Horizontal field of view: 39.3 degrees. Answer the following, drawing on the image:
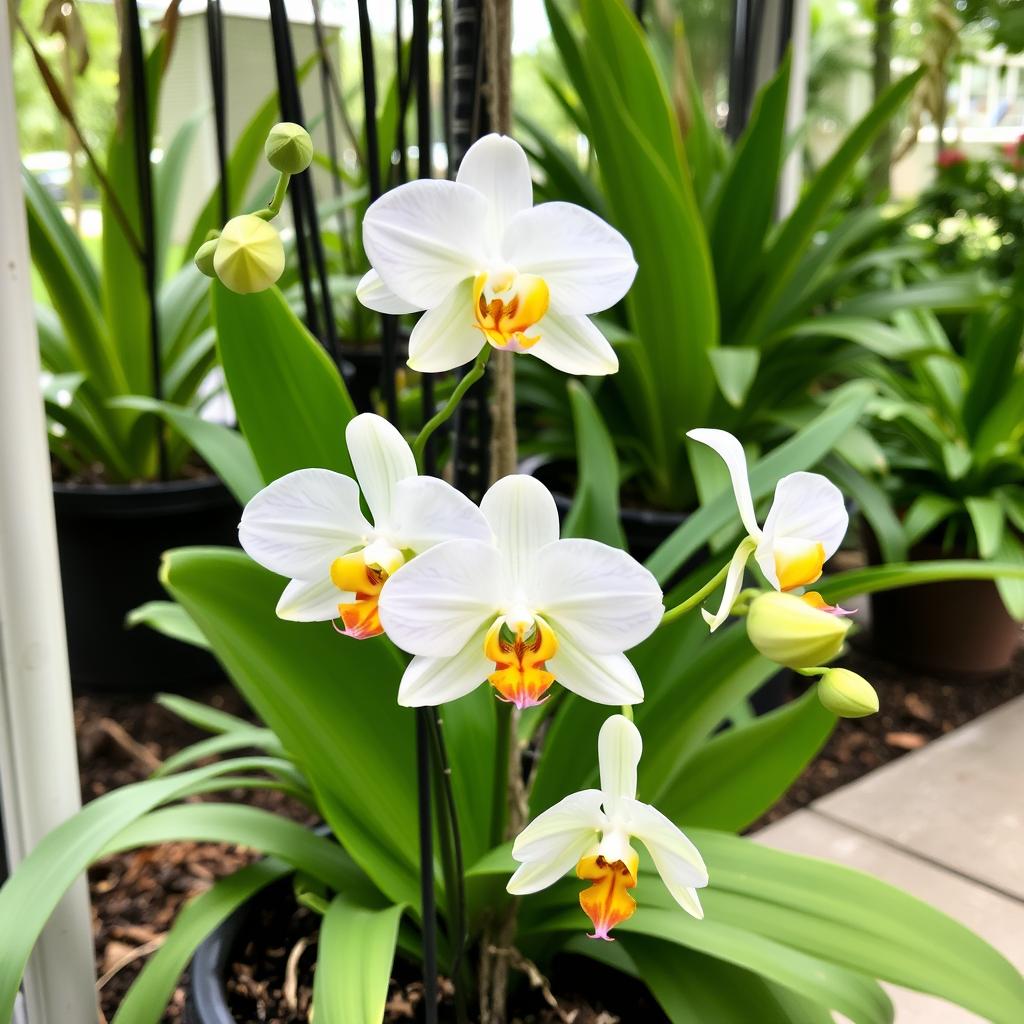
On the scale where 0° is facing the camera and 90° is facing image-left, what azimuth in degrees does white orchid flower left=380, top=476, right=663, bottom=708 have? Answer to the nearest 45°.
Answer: approximately 0°

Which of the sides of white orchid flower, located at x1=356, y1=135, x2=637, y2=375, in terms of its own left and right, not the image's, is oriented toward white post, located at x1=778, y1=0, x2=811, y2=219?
back

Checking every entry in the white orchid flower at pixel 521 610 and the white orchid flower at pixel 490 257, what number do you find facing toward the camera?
2
